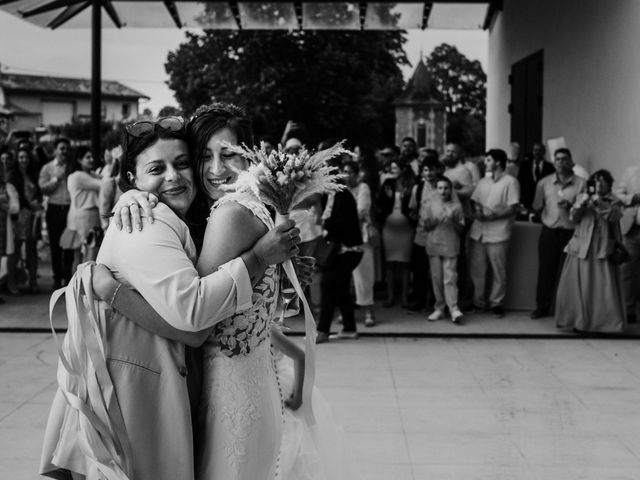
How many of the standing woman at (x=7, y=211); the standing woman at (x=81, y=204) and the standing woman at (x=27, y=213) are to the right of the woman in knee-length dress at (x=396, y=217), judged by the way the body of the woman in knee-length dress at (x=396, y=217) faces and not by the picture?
3

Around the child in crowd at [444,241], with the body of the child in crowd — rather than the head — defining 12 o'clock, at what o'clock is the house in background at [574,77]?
The house in background is roughly at 7 o'clock from the child in crowd.

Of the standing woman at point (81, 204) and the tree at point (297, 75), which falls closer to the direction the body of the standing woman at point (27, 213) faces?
the standing woman

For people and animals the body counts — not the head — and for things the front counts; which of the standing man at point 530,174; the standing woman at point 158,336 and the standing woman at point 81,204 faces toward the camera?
the standing man

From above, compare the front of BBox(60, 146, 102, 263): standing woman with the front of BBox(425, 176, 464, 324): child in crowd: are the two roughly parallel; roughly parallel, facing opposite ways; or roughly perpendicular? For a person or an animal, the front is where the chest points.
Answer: roughly perpendicular

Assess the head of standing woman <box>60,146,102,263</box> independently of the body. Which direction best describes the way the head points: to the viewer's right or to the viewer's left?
to the viewer's right

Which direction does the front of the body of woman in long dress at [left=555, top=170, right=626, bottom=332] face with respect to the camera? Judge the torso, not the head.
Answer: toward the camera

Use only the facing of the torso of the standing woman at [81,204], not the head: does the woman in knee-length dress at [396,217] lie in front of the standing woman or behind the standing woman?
in front

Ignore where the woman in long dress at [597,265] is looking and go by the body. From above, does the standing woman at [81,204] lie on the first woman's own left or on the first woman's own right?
on the first woman's own right

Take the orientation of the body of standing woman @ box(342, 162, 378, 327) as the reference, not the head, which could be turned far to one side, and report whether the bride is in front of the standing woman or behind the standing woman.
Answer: in front

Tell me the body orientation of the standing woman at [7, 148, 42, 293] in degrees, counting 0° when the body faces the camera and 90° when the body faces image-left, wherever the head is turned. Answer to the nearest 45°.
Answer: approximately 315°
